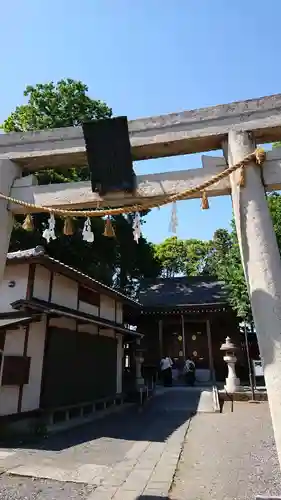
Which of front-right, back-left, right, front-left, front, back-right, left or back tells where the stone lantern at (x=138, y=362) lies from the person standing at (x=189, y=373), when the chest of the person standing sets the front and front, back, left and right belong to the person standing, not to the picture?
back-left

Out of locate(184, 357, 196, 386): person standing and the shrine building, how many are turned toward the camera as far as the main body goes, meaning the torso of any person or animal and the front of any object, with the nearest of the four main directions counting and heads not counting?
1

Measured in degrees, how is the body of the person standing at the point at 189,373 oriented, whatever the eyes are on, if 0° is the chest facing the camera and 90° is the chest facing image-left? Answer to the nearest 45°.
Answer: approximately 180°

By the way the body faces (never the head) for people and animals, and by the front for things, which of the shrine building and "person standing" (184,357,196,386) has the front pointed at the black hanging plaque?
the shrine building

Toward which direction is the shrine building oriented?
toward the camera

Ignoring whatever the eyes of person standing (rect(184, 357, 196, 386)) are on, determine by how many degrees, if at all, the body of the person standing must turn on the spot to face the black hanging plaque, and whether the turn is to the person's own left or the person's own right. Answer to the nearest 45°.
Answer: approximately 180°

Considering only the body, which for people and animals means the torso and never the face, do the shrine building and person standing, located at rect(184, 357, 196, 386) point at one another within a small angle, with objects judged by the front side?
yes

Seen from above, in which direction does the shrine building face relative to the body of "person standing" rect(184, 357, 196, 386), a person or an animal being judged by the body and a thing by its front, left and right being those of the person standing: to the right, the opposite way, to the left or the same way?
the opposite way

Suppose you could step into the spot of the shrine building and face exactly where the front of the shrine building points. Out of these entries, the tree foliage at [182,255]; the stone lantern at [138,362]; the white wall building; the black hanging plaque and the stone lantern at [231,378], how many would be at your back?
1

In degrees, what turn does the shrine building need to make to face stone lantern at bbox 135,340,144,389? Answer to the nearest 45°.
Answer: approximately 45° to its right

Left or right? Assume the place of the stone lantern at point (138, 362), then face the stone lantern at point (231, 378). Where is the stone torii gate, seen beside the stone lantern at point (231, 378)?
right

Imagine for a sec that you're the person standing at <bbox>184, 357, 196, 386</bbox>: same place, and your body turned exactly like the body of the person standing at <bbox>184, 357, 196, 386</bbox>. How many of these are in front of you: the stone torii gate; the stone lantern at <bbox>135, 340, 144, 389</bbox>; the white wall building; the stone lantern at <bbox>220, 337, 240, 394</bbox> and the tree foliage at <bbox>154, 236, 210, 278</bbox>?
1

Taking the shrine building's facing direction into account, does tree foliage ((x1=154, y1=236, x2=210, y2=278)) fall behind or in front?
behind

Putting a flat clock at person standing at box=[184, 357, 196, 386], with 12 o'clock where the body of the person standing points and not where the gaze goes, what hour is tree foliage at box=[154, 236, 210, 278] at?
The tree foliage is roughly at 12 o'clock from the person standing.

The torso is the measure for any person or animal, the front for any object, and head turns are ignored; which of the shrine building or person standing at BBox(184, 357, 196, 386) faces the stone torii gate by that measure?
the shrine building
